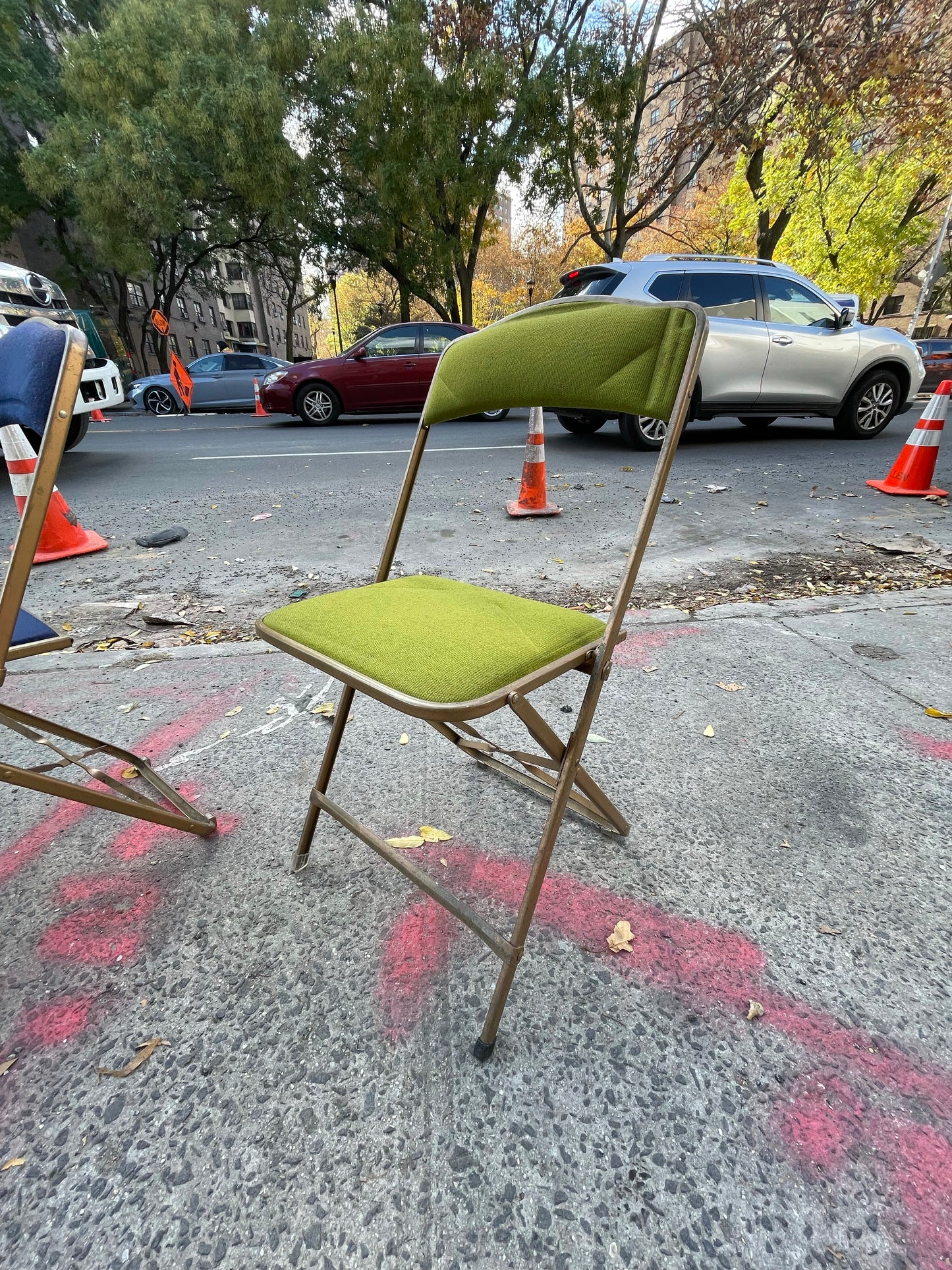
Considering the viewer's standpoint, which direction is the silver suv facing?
facing away from the viewer and to the right of the viewer

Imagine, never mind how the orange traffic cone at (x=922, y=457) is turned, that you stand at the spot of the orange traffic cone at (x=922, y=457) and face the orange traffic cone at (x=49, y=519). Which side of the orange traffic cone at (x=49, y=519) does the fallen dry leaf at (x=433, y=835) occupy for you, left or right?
left

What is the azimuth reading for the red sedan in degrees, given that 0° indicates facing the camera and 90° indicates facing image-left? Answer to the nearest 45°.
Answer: approximately 90°

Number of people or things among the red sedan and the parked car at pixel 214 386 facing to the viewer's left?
2

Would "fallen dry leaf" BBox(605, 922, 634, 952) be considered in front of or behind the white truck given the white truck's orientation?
in front

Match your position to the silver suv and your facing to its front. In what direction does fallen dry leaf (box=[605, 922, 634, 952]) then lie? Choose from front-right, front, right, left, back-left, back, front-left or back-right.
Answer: back-right

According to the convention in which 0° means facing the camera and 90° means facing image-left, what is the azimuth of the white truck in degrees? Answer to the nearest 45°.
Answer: approximately 315°

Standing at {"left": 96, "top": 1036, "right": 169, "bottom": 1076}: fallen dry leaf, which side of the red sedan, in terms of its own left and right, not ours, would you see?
left

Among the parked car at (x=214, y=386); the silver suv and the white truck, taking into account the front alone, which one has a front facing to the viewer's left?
the parked car

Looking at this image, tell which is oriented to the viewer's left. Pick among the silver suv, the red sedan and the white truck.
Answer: the red sedan

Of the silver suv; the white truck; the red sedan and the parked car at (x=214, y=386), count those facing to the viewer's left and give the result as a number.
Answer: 2

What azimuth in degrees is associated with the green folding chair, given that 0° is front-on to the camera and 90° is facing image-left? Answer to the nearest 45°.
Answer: approximately 45°

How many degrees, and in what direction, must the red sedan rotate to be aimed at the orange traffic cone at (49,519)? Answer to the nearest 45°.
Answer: approximately 90° to its left

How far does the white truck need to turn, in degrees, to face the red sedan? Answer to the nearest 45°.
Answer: approximately 90° to its left

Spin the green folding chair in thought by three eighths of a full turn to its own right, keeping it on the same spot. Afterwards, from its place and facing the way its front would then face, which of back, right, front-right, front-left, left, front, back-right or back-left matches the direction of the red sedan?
front

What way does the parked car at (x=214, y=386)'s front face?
to the viewer's left

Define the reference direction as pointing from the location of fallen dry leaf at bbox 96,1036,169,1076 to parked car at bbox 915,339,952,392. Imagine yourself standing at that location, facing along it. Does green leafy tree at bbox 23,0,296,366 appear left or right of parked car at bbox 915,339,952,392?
left

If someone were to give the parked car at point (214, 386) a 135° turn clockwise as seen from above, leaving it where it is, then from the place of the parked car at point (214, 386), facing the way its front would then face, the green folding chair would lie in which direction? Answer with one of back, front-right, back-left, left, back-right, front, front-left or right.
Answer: back-right
